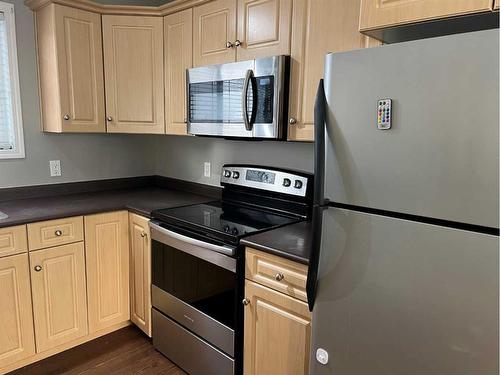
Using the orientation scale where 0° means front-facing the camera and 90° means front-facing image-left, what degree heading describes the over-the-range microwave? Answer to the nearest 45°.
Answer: approximately 45°

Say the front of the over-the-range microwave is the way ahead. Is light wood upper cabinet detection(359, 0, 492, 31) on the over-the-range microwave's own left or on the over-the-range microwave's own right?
on the over-the-range microwave's own left

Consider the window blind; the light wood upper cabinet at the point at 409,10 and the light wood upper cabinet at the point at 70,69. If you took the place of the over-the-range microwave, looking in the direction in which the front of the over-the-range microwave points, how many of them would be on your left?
1

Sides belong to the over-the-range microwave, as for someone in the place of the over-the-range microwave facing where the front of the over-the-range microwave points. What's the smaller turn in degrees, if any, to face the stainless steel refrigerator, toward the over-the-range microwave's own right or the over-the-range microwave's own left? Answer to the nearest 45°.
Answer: approximately 90° to the over-the-range microwave's own left

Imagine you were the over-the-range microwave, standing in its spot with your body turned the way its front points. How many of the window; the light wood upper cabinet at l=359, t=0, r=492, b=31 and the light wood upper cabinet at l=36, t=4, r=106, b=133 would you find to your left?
1

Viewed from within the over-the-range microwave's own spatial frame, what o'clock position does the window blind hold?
The window blind is roughly at 2 o'clock from the over-the-range microwave.

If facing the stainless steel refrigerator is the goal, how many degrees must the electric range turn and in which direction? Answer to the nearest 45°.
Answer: approximately 90° to its left

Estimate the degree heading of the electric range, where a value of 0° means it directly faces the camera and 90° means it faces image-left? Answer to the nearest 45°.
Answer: approximately 45°
